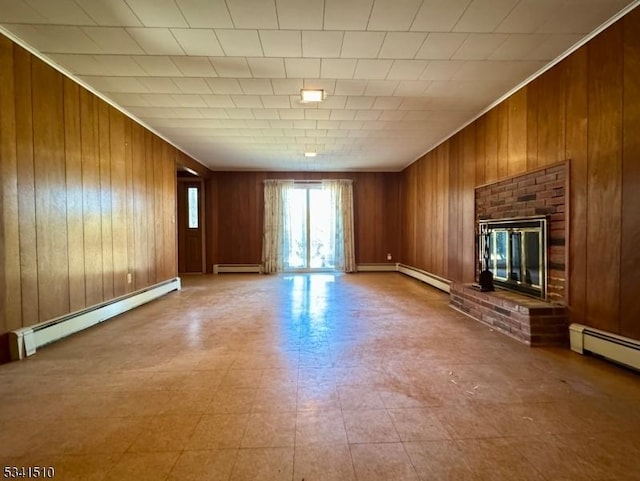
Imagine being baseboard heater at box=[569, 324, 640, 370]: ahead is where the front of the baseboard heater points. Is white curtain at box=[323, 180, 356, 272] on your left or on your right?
on your right

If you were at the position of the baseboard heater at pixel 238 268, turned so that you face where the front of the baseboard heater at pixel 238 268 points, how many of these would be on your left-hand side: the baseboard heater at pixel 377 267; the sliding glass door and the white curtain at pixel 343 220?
3

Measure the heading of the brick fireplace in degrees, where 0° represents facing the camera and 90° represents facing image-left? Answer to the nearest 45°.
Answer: approximately 45°

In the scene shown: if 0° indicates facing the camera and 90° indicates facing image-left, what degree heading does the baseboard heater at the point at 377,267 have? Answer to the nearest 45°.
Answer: approximately 0°

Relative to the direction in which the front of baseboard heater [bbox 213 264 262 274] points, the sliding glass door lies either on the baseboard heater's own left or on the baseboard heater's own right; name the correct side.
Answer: on the baseboard heater's own left

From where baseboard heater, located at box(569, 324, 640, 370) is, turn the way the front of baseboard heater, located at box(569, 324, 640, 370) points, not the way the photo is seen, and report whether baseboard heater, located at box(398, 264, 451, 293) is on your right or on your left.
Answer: on your right

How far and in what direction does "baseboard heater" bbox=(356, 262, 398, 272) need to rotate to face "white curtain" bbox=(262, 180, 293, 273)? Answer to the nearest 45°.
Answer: approximately 90° to its right

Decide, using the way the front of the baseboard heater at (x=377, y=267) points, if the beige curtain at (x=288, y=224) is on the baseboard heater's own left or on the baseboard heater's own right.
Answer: on the baseboard heater's own right

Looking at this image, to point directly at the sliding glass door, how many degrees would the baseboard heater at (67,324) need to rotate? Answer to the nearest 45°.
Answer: approximately 90° to its left

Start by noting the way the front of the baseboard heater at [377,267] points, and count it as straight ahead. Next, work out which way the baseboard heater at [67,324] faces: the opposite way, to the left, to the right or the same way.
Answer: to the left

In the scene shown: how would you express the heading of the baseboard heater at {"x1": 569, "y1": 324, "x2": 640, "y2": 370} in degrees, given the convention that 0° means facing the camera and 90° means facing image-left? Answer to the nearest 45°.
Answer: approximately 45°
